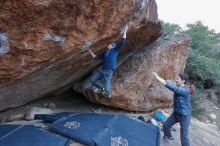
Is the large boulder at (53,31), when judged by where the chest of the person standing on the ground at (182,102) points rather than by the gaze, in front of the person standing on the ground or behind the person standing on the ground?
in front

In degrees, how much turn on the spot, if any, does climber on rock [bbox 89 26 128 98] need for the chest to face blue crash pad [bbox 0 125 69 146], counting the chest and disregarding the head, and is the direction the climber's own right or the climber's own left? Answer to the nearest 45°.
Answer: approximately 90° to the climber's own left

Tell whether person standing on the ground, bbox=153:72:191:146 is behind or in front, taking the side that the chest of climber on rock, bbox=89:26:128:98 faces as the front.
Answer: behind

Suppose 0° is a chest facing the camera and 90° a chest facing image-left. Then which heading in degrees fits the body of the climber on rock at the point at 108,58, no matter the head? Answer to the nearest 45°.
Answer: approximately 135°

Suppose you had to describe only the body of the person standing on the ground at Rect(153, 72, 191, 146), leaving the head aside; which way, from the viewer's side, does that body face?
to the viewer's left

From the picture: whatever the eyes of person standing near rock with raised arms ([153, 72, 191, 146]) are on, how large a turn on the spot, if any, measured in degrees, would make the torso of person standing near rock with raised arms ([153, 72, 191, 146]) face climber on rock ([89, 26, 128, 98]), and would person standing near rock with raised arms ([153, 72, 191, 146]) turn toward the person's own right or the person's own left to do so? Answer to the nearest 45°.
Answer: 0° — they already face them

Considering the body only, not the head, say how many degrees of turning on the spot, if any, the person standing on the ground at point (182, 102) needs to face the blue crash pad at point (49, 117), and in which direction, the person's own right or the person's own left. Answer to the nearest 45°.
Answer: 0° — they already face it
